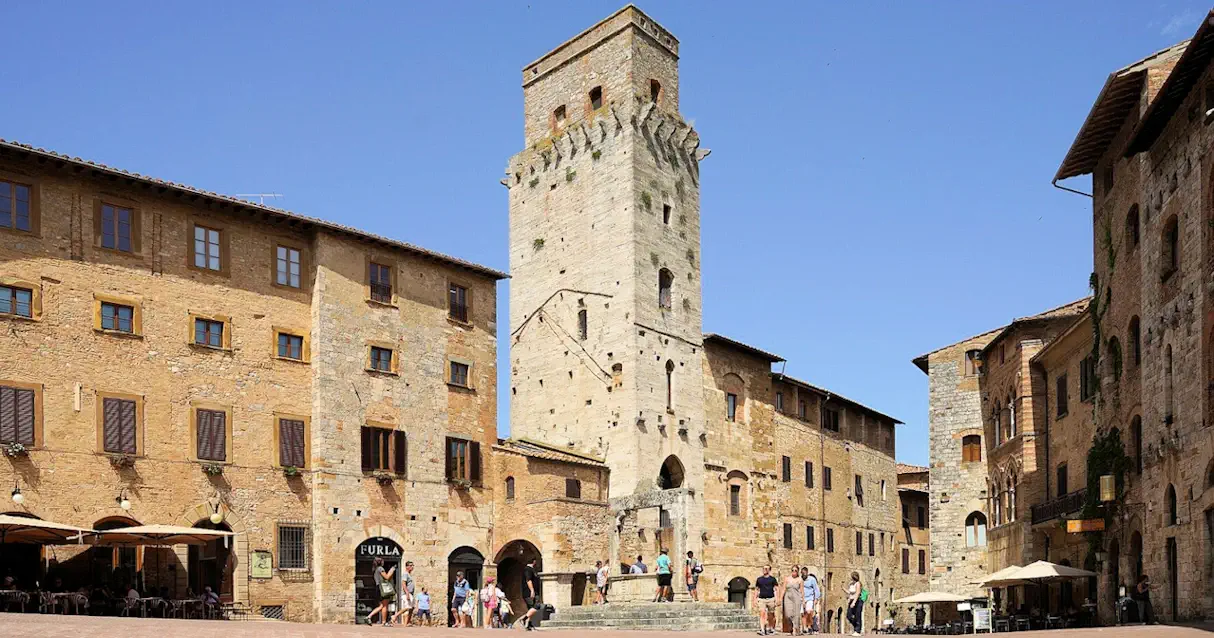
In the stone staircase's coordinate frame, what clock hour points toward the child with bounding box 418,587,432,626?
The child is roughly at 3 o'clock from the stone staircase.

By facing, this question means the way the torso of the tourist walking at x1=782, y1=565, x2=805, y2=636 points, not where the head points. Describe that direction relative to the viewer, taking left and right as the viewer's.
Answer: facing the viewer

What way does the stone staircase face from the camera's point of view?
toward the camera

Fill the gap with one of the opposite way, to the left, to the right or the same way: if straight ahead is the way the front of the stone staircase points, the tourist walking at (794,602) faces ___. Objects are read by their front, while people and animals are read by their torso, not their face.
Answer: the same way

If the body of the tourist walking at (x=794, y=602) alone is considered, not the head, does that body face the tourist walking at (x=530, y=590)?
no

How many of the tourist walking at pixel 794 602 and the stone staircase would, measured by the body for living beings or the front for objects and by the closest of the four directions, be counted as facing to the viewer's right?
0
